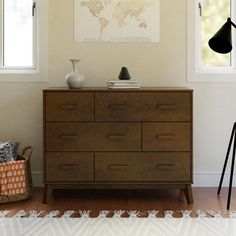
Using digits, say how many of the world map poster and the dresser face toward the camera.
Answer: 2

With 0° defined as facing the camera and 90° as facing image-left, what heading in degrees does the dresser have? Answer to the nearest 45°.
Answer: approximately 0°

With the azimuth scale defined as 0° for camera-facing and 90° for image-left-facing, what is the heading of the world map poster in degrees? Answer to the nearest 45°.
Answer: approximately 0°

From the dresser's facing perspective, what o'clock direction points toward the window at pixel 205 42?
The window is roughly at 8 o'clock from the dresser.

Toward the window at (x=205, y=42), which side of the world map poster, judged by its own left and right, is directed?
left

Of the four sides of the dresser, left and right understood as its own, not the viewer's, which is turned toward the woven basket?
right
